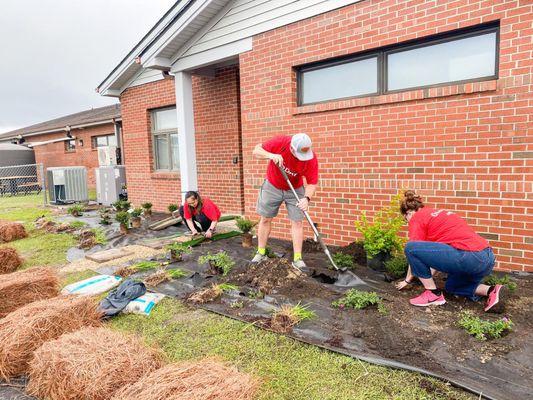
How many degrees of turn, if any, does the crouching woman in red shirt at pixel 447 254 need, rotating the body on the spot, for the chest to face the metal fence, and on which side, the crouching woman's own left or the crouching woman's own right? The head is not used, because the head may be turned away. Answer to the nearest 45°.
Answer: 0° — they already face it

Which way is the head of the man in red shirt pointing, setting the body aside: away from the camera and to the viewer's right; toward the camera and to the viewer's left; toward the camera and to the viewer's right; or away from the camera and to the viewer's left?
toward the camera and to the viewer's right

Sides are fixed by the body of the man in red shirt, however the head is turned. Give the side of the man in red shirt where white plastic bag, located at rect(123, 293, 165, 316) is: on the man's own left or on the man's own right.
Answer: on the man's own right

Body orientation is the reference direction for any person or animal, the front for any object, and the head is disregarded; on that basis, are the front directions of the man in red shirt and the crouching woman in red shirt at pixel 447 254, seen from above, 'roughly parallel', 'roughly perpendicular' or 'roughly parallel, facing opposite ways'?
roughly perpendicular

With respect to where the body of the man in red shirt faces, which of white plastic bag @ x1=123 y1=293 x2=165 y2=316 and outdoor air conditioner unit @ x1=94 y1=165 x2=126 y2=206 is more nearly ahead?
the white plastic bag

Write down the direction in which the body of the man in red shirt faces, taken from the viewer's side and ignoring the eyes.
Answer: toward the camera

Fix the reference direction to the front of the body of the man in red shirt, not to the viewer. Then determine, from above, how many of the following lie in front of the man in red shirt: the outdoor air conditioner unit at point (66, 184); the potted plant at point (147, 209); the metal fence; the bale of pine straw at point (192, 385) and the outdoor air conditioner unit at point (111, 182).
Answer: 1

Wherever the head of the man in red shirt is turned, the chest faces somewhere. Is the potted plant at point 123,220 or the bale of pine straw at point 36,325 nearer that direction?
the bale of pine straw

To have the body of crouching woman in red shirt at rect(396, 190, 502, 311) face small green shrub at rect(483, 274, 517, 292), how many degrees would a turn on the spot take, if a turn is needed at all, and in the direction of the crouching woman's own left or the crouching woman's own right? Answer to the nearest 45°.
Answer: approximately 135° to the crouching woman's own right

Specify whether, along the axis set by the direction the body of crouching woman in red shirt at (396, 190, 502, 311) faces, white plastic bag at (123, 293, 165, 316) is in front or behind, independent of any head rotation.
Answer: in front

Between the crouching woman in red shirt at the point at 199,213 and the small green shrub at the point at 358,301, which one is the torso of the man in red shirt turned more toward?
the small green shrub

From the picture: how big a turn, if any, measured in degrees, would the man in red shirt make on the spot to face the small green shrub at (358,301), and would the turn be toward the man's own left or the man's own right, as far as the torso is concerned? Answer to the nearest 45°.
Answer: approximately 45° to the man's own left

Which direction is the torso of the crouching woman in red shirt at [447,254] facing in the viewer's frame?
to the viewer's left

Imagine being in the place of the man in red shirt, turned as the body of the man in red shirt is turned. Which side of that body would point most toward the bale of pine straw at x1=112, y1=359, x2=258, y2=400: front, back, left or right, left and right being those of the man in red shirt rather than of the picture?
front

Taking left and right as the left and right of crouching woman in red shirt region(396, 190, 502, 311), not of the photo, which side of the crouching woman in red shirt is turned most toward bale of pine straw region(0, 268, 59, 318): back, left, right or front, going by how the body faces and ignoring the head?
front

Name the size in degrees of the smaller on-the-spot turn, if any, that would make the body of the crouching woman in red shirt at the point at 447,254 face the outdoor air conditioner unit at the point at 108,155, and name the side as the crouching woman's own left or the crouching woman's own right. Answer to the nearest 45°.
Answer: approximately 45° to the crouching woman's own right

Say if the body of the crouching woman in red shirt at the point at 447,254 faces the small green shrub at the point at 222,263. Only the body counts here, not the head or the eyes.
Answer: yes

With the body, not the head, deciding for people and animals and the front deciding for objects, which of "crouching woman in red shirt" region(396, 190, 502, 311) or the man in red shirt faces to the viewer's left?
the crouching woman in red shirt

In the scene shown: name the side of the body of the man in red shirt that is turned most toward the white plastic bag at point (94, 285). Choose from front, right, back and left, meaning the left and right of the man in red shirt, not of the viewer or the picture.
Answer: right

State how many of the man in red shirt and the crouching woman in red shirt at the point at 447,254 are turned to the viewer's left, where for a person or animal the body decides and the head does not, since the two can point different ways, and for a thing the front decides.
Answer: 1
